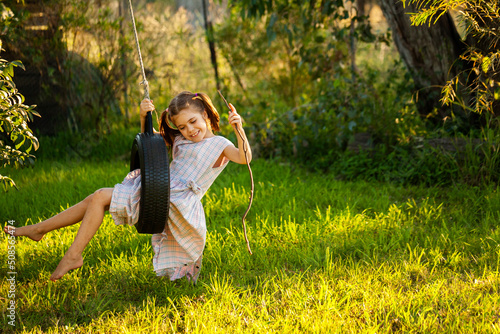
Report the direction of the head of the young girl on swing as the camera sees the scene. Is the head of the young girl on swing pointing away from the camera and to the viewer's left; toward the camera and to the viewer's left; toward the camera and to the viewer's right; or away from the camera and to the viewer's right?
toward the camera and to the viewer's left

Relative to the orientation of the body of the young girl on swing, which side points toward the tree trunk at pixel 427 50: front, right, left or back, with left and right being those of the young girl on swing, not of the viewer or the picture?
back

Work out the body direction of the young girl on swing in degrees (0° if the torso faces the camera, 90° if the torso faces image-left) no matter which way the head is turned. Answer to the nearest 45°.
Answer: approximately 45°
